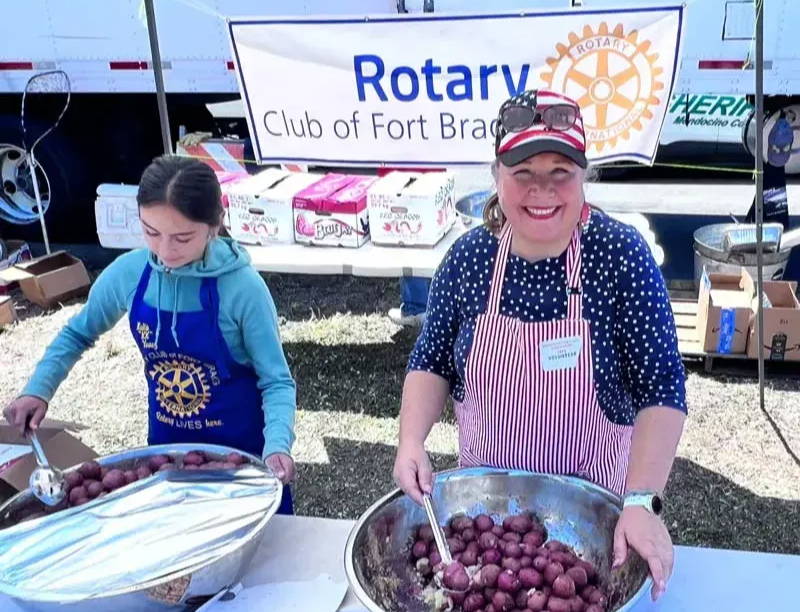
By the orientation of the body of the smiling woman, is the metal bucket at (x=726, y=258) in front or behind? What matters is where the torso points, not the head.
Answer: behind

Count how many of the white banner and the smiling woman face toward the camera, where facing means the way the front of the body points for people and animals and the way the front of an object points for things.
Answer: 2

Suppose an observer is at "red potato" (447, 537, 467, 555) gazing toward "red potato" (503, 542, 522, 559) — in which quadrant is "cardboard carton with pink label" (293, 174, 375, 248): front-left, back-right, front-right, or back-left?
back-left

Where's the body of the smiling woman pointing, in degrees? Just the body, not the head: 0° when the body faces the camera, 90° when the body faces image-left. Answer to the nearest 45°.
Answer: approximately 0°

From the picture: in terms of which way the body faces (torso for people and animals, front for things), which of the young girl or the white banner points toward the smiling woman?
the white banner

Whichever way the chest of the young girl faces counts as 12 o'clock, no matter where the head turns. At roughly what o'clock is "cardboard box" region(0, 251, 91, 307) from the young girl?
The cardboard box is roughly at 4 o'clock from the young girl.
